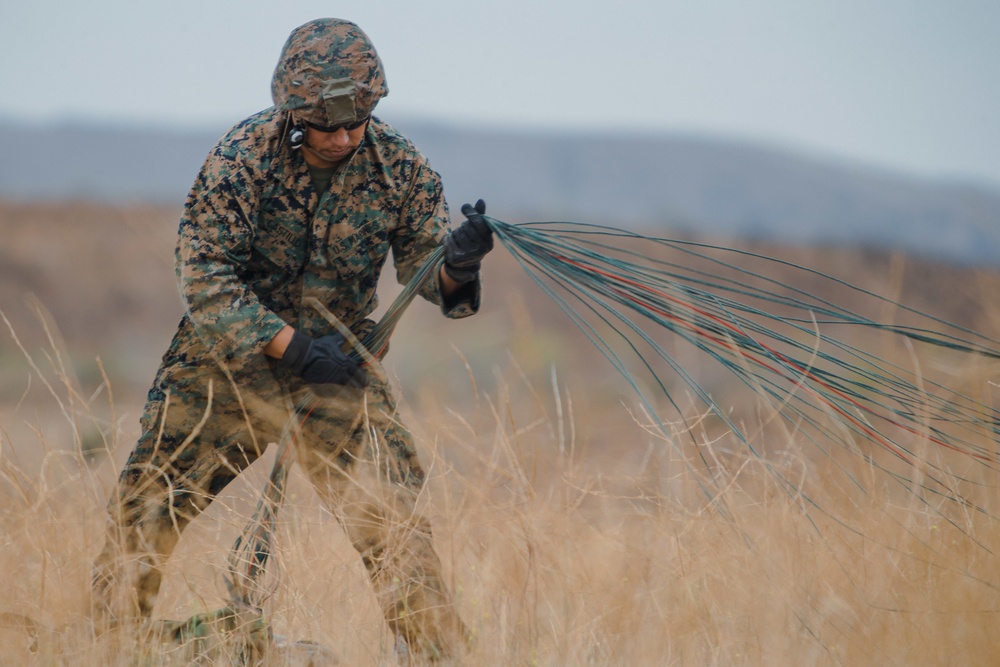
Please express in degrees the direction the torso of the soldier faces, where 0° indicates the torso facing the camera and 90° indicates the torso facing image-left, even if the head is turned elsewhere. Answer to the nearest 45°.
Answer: approximately 315°
